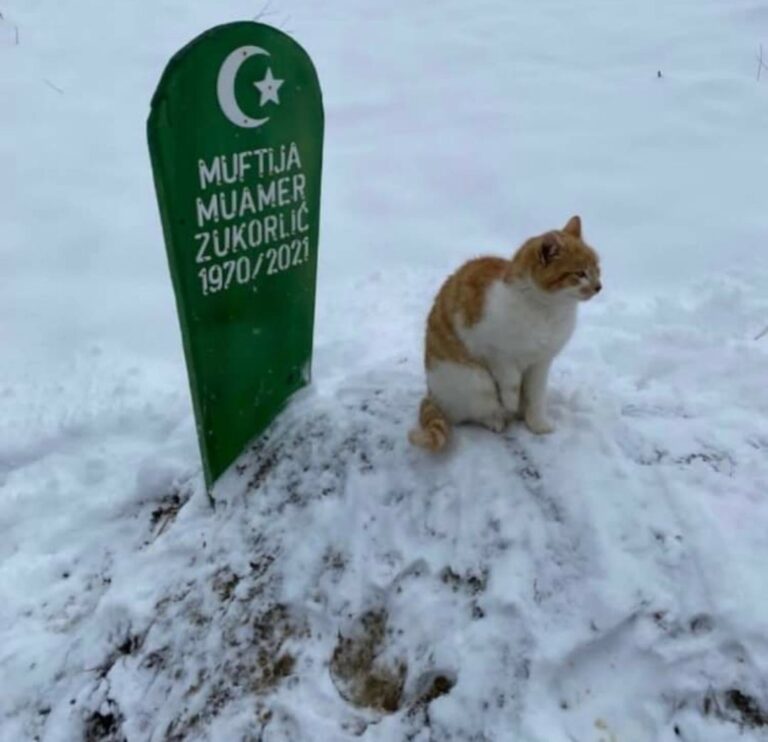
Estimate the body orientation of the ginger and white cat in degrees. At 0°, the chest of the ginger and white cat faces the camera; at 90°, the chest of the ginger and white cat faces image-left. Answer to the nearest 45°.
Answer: approximately 270°
